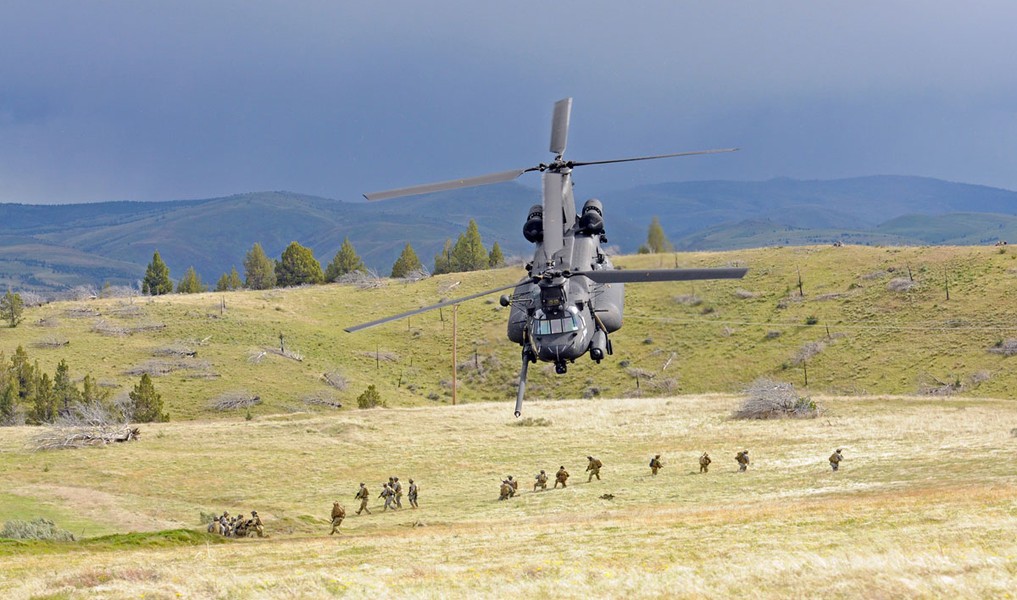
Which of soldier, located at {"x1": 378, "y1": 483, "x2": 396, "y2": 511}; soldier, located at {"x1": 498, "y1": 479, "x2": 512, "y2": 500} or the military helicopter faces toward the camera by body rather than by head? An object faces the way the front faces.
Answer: the military helicopter

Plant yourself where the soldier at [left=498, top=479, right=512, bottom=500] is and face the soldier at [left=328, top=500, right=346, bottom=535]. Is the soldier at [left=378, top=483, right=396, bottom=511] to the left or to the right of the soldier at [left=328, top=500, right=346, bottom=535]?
right

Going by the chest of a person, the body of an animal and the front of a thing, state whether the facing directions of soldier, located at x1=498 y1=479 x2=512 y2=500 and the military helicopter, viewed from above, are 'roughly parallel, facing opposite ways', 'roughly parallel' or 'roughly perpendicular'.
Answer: roughly perpendicular

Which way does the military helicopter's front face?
toward the camera
